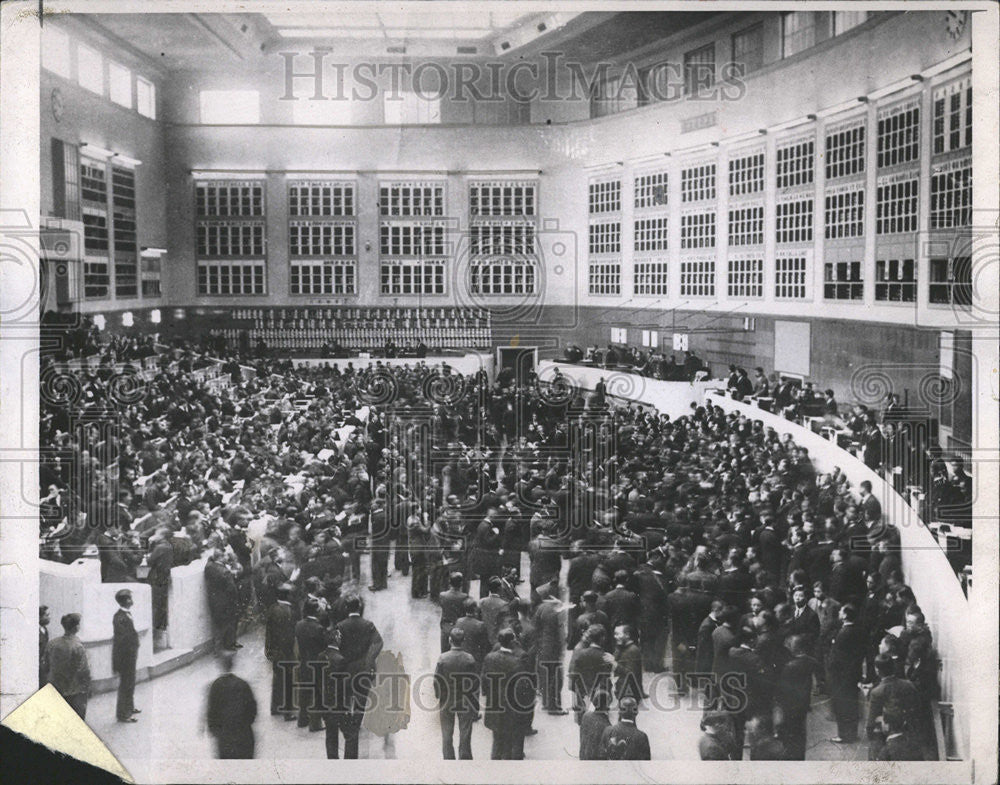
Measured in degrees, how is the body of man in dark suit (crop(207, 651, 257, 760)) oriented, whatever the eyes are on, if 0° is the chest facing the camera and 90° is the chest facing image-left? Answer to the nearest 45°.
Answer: approximately 180°

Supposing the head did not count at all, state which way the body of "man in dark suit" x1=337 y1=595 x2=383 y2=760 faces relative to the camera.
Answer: away from the camera

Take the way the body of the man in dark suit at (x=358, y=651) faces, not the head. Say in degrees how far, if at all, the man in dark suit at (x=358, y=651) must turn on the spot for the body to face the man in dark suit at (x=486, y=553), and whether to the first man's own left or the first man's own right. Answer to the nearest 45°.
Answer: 0° — they already face them

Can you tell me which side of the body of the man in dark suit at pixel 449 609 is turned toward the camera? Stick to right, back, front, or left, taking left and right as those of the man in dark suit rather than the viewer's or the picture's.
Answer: back

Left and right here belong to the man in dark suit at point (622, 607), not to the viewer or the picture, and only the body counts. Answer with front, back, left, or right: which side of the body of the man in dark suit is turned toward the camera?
back

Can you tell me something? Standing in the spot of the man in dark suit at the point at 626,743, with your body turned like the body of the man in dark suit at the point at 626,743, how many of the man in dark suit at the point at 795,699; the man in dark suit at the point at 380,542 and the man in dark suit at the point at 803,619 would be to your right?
2

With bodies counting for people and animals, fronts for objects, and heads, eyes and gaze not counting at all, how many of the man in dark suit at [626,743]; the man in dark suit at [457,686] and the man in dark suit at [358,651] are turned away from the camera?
3

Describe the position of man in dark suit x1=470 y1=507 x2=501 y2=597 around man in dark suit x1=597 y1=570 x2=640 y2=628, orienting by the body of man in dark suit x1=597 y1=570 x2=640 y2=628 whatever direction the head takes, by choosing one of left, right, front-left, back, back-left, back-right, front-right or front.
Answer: left

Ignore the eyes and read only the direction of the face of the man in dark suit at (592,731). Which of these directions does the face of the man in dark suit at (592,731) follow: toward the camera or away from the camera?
away from the camera

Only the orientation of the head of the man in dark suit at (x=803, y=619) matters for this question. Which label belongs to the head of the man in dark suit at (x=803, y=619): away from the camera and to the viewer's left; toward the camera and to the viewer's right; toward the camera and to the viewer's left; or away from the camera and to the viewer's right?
toward the camera and to the viewer's left

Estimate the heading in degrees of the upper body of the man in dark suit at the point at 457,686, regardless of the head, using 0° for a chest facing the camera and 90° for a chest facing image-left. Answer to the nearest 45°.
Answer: approximately 180°
